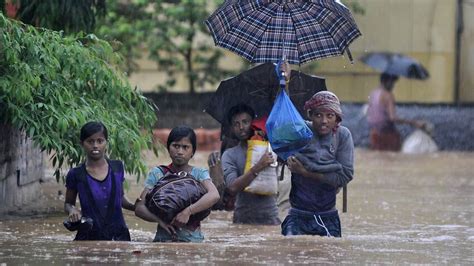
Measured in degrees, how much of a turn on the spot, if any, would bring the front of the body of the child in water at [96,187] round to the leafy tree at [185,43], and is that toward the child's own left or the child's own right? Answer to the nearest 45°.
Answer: approximately 180°

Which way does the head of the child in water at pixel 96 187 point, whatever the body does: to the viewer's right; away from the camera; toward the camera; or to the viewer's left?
toward the camera

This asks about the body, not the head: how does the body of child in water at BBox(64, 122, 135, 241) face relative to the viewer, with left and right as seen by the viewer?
facing the viewer

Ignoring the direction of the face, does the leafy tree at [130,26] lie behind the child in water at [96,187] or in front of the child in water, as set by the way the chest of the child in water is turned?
behind

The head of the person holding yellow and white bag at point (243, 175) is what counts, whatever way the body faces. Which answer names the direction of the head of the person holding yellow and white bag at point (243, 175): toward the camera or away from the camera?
toward the camera

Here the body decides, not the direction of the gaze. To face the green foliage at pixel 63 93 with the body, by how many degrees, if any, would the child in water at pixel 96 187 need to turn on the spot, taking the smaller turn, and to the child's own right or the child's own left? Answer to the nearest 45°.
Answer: approximately 180°

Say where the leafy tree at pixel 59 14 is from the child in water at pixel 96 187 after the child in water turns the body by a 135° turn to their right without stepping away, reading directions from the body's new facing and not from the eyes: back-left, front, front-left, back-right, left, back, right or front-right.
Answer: front-right
